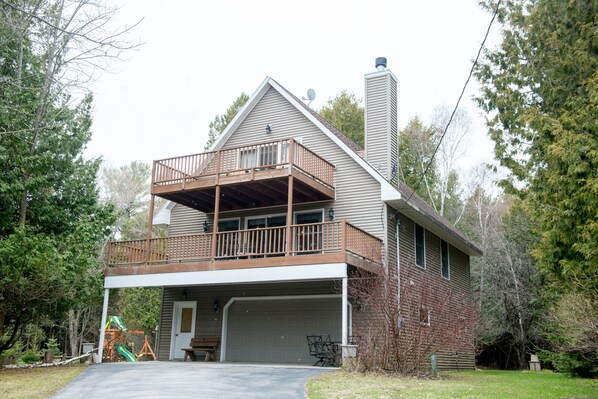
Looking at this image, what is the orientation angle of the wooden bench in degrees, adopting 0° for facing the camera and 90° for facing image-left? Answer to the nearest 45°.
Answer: approximately 45°

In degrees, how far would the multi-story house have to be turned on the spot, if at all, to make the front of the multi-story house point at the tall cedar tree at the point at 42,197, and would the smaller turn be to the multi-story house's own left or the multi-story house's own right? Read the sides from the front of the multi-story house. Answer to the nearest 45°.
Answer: approximately 45° to the multi-story house's own right

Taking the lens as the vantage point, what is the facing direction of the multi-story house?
facing the viewer and to the left of the viewer

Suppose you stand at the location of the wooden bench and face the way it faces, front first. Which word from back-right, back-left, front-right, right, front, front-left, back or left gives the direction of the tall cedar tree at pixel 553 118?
left

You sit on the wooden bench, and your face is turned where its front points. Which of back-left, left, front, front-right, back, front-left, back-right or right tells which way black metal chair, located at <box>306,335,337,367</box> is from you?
left

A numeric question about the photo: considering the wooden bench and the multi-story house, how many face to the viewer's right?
0

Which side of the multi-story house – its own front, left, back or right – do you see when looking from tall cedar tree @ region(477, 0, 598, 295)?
left
